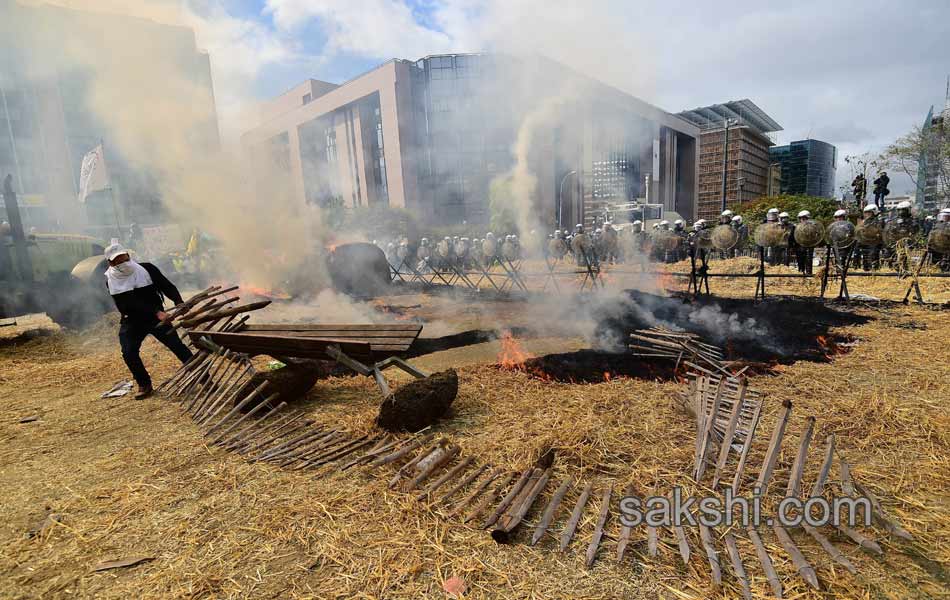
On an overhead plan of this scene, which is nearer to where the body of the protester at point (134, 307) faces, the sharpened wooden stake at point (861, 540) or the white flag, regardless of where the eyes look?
the sharpened wooden stake

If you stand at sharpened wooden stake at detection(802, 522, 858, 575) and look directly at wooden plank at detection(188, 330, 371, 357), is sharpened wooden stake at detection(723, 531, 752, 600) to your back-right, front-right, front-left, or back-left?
front-left
